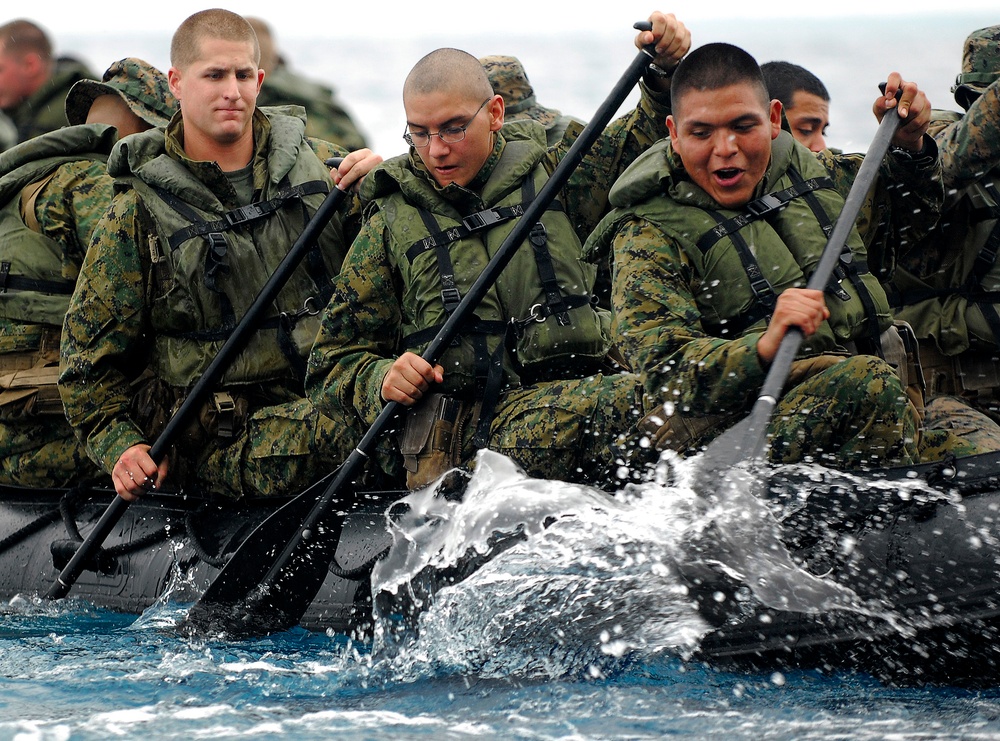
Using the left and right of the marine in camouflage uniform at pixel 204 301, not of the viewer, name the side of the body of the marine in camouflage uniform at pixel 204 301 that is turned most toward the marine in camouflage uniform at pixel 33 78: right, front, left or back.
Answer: back

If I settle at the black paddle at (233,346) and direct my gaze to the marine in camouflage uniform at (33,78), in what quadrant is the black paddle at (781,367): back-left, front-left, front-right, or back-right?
back-right

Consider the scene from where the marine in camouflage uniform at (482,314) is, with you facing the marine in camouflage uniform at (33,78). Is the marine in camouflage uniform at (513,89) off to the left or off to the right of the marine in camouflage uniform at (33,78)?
right

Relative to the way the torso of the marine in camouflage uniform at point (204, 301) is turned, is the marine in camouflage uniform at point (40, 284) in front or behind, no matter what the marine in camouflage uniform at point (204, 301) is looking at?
behind

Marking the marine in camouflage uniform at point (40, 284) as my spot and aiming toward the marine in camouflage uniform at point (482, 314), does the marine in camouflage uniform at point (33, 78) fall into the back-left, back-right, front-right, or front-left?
back-left

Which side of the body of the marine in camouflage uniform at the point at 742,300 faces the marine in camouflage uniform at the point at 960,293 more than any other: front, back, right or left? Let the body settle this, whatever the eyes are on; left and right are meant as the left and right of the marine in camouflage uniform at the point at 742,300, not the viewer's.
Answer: left
